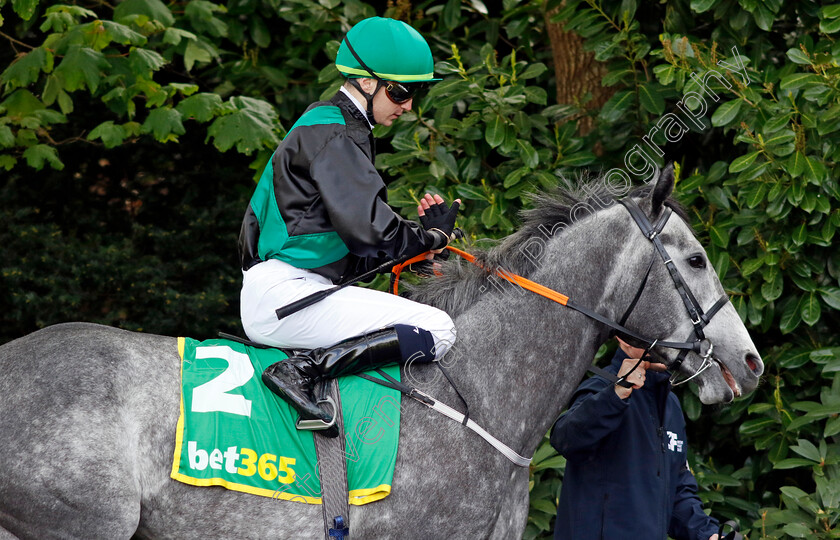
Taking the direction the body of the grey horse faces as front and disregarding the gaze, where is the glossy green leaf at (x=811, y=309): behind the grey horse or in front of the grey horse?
in front

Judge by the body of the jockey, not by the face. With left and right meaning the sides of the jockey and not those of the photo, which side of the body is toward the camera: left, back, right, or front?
right

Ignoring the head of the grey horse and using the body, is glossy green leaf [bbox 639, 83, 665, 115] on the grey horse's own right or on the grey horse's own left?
on the grey horse's own left

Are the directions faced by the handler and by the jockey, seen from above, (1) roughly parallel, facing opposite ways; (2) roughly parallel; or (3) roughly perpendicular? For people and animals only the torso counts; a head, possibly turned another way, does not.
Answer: roughly perpendicular

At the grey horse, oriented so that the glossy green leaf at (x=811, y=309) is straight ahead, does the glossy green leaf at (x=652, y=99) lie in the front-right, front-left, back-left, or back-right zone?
front-left

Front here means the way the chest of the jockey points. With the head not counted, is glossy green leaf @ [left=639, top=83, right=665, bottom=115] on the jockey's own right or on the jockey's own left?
on the jockey's own left

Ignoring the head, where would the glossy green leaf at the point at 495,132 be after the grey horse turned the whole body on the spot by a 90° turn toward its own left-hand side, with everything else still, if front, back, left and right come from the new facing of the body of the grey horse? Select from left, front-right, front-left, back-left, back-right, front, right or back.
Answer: front

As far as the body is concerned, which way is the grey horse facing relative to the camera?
to the viewer's right

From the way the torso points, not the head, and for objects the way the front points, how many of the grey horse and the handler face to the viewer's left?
0

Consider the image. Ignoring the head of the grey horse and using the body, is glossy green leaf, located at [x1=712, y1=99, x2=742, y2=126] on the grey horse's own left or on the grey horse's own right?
on the grey horse's own left

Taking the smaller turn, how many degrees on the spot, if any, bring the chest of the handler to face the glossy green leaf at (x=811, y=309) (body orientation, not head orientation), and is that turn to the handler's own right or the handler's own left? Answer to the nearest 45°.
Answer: approximately 90° to the handler's own left
